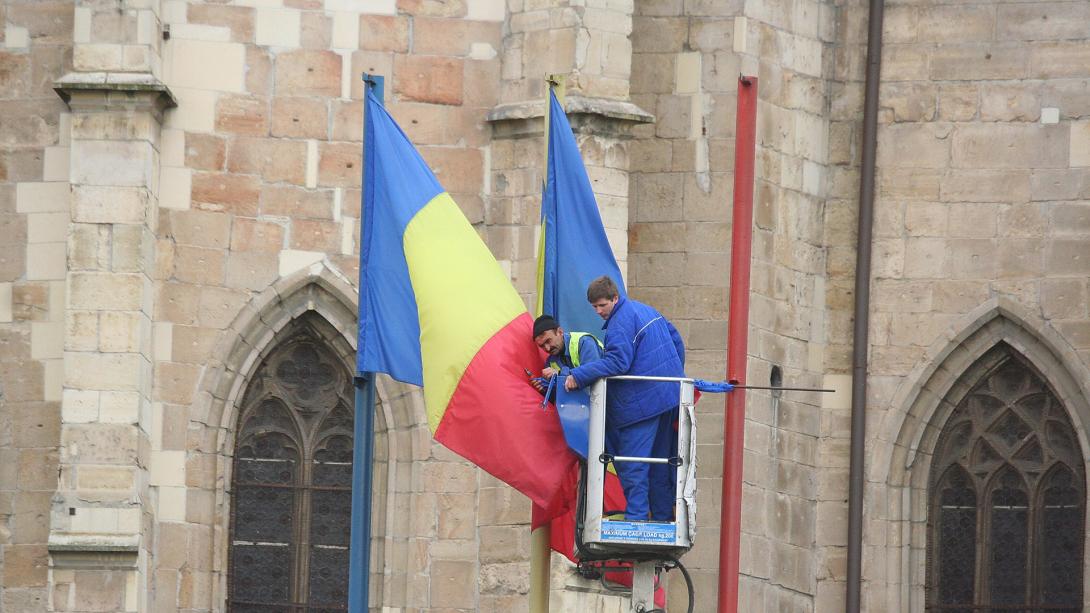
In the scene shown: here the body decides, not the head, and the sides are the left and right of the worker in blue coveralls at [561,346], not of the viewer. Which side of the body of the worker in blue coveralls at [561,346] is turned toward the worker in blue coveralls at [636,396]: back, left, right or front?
left

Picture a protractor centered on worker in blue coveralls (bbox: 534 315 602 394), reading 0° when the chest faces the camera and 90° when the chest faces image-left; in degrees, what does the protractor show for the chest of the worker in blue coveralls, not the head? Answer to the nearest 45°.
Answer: approximately 45°

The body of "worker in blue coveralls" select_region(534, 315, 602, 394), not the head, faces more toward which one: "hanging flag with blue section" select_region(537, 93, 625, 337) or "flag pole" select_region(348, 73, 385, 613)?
the flag pole

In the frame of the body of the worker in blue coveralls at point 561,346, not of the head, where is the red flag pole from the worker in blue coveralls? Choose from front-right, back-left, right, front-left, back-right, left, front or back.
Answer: back

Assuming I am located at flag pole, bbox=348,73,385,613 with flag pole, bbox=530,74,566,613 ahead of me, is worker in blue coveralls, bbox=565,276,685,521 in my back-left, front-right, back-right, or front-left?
front-right

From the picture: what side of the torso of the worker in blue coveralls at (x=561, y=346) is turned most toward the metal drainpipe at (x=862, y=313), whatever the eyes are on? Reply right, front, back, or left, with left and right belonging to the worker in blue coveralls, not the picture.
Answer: back

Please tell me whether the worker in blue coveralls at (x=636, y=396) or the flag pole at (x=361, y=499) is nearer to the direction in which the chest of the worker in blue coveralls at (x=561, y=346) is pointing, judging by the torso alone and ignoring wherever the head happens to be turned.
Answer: the flag pole
